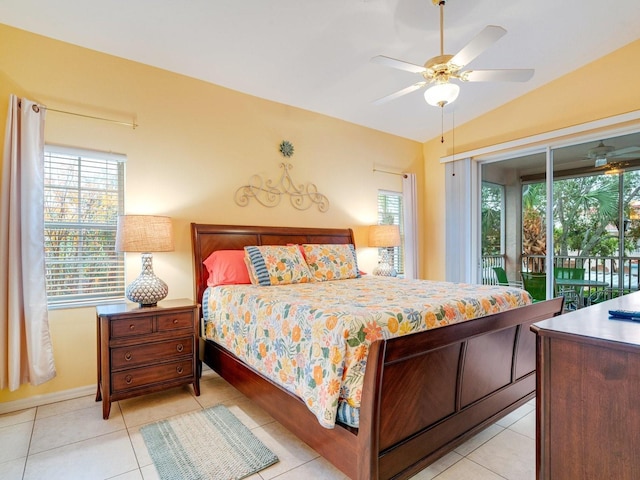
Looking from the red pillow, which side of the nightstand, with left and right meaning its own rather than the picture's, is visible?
left

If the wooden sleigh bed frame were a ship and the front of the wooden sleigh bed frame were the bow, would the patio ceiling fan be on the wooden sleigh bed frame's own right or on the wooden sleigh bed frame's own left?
on the wooden sleigh bed frame's own left

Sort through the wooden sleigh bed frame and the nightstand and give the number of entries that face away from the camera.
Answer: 0

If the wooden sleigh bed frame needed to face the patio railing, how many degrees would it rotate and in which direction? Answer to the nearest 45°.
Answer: approximately 90° to its left

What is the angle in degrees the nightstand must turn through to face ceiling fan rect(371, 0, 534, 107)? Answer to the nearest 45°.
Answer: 0° — it already faces it

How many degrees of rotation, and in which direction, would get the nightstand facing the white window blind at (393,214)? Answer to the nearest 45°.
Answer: approximately 45° to its left

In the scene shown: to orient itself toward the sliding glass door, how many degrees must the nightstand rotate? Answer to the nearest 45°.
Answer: approximately 45° to its left

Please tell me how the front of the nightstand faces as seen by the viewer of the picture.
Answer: facing the viewer and to the right of the viewer
